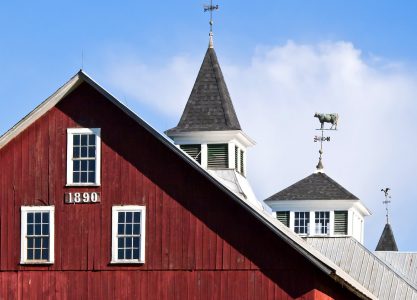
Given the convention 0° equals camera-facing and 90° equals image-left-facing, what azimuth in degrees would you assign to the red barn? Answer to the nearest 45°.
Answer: approximately 0°
